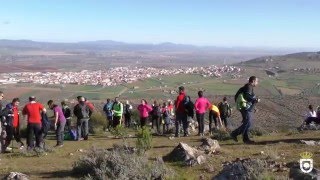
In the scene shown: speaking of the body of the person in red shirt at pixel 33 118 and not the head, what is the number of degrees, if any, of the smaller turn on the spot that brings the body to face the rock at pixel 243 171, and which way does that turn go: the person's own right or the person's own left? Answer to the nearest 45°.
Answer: approximately 135° to the person's own right

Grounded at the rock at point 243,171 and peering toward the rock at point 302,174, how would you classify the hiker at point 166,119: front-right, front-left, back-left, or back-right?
back-left

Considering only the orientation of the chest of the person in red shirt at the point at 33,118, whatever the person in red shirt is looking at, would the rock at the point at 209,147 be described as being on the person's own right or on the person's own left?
on the person's own right

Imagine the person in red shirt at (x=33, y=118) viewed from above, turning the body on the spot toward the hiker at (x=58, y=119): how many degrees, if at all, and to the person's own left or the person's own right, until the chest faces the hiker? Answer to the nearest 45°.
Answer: approximately 45° to the person's own right

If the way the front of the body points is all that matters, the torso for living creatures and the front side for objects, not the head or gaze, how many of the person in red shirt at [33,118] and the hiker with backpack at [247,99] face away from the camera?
1

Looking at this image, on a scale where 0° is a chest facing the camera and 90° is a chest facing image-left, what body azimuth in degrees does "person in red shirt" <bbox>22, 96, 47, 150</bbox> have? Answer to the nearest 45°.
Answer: approximately 180°

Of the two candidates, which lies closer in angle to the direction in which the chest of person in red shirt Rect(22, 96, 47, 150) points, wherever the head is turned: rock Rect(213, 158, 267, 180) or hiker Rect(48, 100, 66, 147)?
the hiker
